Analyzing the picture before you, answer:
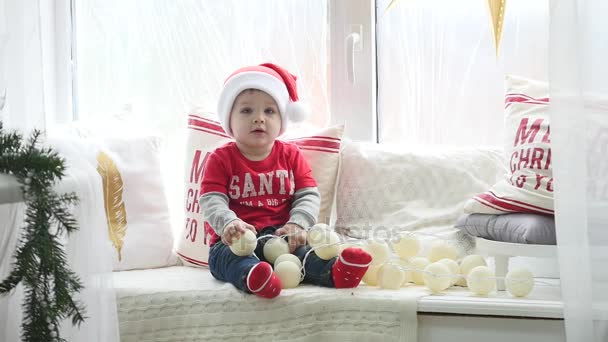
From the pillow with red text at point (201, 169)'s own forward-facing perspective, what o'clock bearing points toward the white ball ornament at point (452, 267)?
The white ball ornament is roughly at 10 o'clock from the pillow with red text.

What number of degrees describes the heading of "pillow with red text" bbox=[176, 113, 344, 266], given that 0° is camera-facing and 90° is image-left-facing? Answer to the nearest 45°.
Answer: approximately 0°

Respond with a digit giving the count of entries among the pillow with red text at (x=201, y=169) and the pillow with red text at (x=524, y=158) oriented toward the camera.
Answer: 2

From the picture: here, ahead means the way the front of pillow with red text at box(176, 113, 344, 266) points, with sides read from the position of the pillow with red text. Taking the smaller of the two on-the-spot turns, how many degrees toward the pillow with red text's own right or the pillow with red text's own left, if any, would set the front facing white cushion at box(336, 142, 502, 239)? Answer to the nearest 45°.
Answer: approximately 90° to the pillow with red text's own left

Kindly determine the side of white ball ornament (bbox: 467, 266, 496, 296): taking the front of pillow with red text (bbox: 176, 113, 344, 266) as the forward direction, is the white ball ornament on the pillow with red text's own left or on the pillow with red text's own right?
on the pillow with red text's own left

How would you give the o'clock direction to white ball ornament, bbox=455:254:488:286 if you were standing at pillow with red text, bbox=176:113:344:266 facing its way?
The white ball ornament is roughly at 10 o'clock from the pillow with red text.

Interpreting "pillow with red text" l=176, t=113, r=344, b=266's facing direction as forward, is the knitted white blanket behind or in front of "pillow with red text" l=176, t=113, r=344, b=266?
in front
